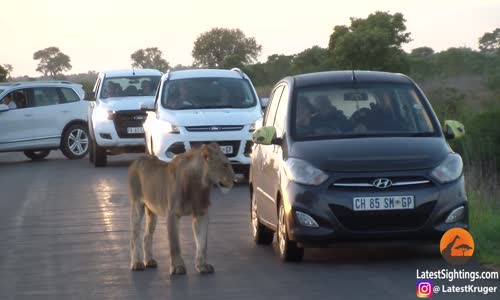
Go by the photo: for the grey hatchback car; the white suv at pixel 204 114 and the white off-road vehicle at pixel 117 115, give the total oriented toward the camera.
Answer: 3

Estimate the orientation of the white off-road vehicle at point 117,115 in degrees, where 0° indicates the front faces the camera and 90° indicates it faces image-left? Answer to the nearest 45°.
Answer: approximately 0°

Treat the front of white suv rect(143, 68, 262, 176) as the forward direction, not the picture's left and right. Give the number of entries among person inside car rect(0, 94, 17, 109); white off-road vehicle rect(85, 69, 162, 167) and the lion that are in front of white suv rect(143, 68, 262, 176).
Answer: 1

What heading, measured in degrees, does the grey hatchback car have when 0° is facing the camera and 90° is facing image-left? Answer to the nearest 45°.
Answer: approximately 0°

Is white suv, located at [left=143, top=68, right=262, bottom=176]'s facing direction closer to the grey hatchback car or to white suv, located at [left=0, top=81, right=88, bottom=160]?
the grey hatchback car

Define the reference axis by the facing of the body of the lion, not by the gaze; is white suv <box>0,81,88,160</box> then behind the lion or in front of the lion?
behind

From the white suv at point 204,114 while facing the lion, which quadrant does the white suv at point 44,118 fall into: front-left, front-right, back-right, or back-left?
back-right

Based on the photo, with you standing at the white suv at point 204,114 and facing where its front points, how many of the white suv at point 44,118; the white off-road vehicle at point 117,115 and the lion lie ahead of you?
1

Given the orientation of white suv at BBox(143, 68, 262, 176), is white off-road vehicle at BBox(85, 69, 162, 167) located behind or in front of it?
behind

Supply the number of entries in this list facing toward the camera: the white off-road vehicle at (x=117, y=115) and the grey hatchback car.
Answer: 2

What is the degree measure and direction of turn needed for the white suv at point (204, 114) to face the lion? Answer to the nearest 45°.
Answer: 0° — it already faces it

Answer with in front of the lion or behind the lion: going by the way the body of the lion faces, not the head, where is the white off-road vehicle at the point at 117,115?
behind
